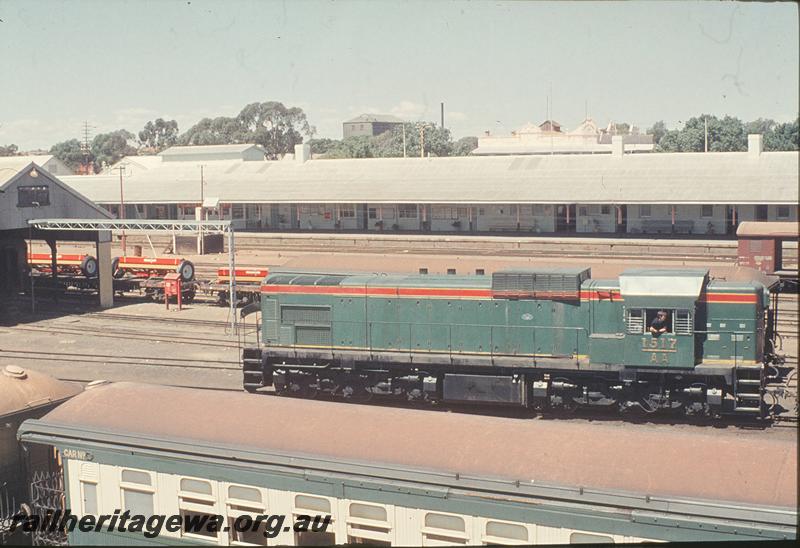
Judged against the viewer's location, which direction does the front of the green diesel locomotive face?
facing to the right of the viewer

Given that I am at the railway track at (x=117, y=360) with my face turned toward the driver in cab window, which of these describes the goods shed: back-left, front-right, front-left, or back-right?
back-left

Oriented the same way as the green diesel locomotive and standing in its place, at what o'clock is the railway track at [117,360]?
The railway track is roughly at 7 o'clock from the green diesel locomotive.

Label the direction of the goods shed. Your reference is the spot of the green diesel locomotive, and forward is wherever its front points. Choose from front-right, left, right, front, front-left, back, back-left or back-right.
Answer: back-left
